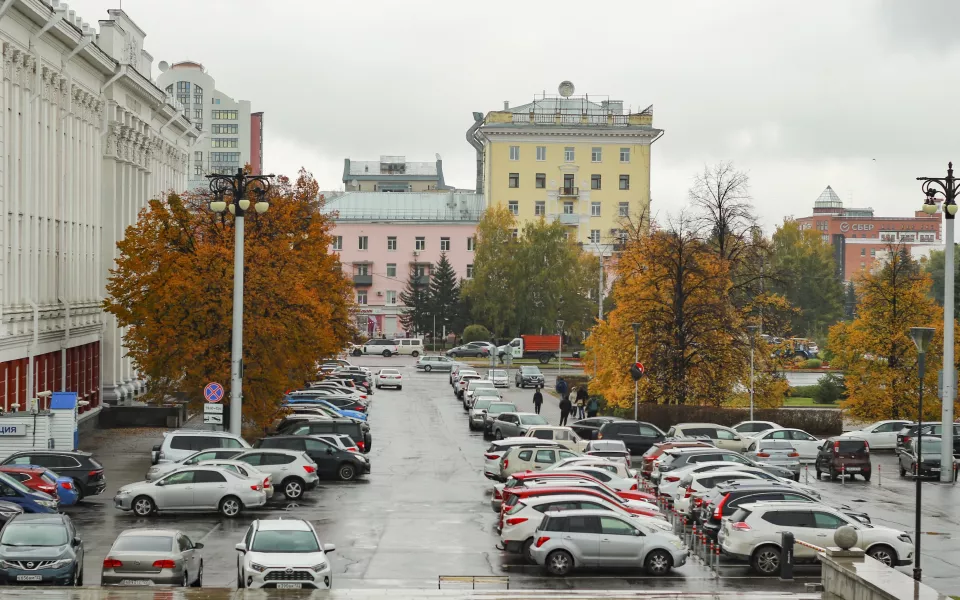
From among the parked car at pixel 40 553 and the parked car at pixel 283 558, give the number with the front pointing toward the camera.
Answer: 2

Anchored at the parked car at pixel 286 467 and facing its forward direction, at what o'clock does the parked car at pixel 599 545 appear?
the parked car at pixel 599 545 is roughly at 8 o'clock from the parked car at pixel 286 467.

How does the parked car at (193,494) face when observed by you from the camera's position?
facing to the left of the viewer

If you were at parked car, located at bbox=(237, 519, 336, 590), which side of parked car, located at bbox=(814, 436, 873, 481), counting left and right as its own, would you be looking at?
back

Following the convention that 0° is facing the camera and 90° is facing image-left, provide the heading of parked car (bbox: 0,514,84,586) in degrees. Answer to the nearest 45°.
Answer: approximately 0°

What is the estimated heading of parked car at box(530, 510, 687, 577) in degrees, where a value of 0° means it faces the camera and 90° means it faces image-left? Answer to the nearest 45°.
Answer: approximately 270°

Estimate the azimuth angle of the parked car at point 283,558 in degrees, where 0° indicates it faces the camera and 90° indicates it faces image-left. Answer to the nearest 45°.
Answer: approximately 0°

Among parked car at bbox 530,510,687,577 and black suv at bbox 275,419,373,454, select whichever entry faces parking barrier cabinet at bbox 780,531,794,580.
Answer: the parked car

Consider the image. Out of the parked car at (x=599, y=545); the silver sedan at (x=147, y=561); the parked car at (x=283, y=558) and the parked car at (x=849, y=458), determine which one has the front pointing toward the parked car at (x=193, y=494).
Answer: the silver sedan

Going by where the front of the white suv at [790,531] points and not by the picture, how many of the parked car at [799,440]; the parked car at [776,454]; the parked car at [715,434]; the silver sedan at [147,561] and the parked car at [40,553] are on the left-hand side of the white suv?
3

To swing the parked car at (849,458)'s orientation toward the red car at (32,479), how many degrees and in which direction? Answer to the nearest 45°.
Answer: approximately 135° to its left

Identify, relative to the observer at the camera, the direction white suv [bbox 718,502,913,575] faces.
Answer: facing to the right of the viewer

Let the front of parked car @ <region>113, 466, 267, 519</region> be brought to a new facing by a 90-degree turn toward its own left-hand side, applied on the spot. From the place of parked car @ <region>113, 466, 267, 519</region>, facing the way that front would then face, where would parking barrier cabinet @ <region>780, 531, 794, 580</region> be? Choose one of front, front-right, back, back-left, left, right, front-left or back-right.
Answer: front-left
